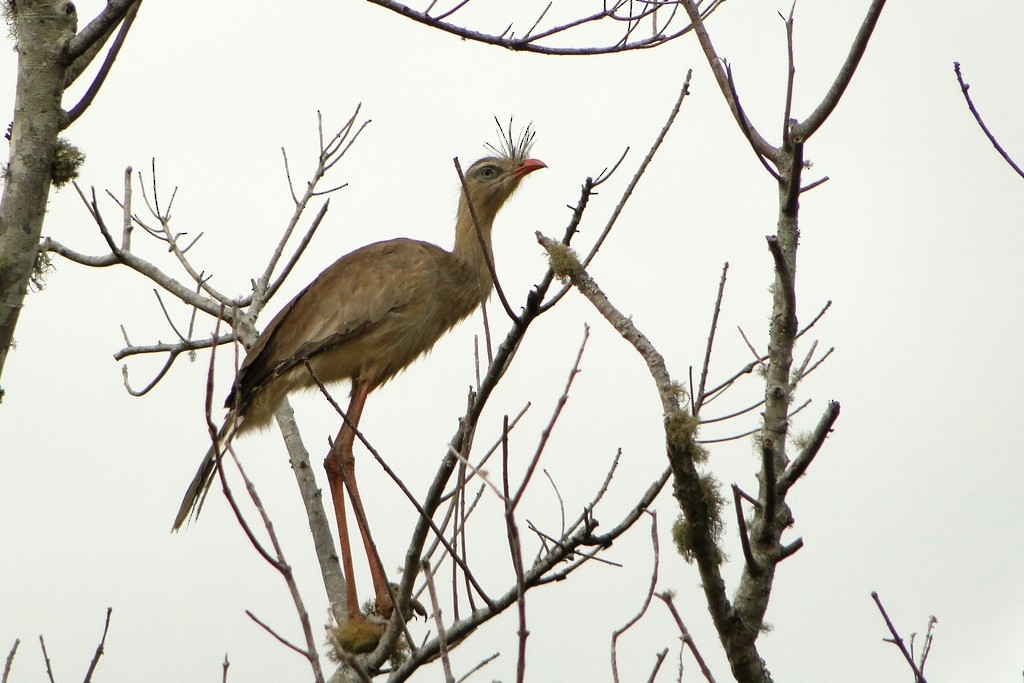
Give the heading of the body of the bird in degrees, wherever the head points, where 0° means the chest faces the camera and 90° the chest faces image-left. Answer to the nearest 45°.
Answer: approximately 270°
